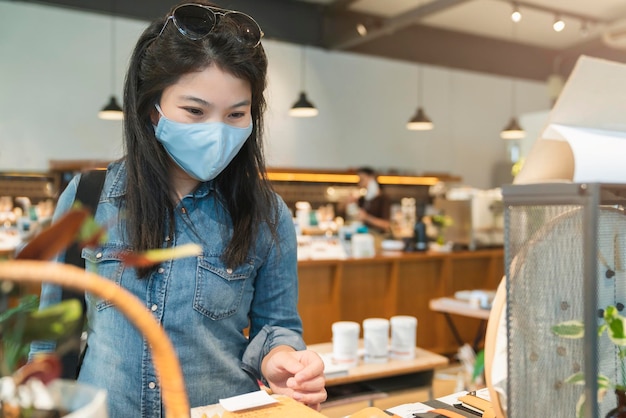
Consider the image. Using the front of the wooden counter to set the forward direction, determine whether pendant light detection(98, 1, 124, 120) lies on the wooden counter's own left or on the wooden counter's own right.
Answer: on the wooden counter's own right

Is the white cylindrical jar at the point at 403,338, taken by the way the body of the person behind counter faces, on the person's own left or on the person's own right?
on the person's own left

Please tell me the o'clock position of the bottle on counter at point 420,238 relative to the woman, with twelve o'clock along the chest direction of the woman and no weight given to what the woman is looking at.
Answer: The bottle on counter is roughly at 7 o'clock from the woman.

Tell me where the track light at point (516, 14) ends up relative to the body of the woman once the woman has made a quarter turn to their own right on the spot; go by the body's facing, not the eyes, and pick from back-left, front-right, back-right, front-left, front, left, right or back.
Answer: back-right

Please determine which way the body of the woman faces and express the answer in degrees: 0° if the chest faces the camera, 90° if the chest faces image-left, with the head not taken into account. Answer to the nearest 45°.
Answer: approximately 0°
